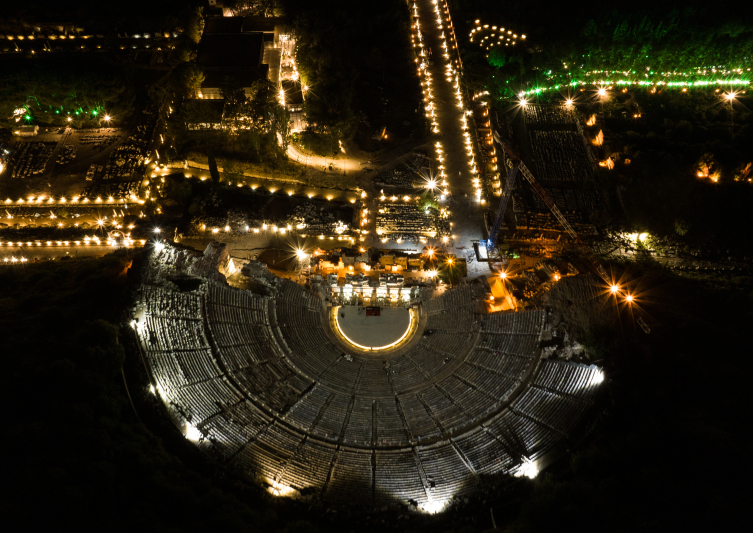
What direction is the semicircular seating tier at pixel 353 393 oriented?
away from the camera
